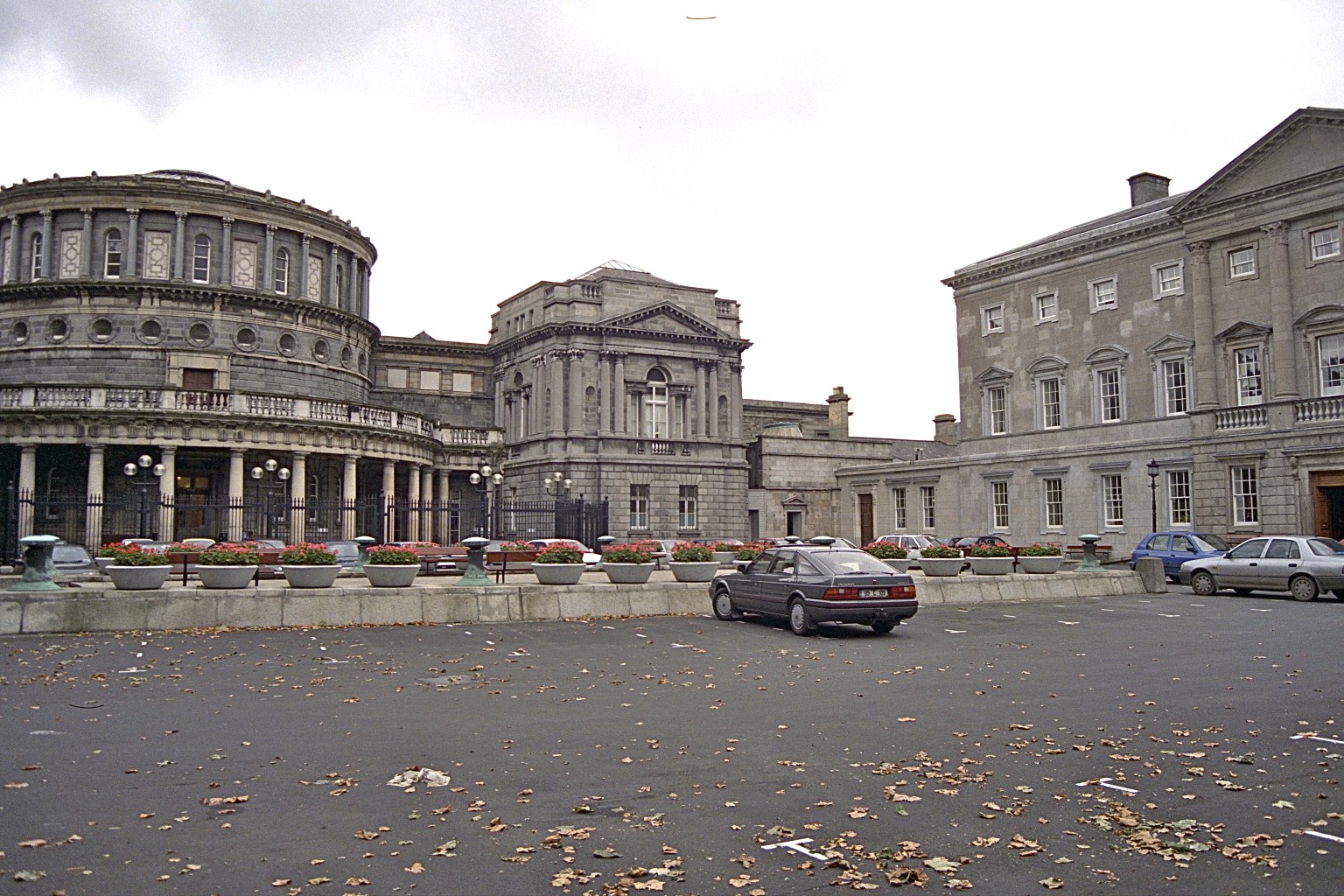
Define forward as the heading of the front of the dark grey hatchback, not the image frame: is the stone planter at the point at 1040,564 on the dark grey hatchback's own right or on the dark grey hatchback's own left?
on the dark grey hatchback's own right

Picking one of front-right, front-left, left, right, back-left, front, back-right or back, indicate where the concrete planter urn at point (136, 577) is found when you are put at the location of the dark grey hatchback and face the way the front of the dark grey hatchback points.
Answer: front-left

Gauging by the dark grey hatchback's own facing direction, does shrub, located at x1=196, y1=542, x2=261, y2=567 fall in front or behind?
in front

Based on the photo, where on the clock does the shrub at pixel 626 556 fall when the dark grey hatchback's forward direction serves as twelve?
The shrub is roughly at 12 o'clock from the dark grey hatchback.

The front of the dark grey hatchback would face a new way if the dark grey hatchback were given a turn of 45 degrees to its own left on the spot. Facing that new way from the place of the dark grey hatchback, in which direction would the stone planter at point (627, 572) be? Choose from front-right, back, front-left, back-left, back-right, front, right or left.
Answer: front-right

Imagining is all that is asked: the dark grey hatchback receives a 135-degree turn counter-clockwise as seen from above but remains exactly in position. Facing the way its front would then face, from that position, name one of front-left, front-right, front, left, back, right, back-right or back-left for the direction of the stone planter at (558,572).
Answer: back-right

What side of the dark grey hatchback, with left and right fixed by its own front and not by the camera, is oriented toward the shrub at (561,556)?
front

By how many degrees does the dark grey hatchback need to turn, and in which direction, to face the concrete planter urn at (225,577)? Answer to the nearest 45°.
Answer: approximately 45° to its left

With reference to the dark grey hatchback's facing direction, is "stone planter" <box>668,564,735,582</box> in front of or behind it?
in front

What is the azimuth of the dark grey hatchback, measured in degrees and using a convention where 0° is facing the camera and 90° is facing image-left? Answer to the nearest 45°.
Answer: approximately 135°

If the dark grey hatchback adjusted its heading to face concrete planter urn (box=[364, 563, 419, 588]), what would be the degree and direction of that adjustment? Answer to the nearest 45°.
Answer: approximately 45° to its left

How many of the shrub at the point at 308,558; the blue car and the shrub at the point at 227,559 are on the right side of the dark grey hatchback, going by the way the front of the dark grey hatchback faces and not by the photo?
1

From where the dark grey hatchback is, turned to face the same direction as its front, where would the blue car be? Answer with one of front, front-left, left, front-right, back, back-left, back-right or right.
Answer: right

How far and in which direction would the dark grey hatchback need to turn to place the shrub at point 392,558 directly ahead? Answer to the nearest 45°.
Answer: approximately 45° to its left

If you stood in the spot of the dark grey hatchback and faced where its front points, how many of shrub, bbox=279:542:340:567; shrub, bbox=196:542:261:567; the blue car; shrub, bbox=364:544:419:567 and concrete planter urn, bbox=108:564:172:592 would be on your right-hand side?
1

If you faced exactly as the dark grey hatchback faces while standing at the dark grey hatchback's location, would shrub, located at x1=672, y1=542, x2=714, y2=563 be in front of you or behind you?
in front
